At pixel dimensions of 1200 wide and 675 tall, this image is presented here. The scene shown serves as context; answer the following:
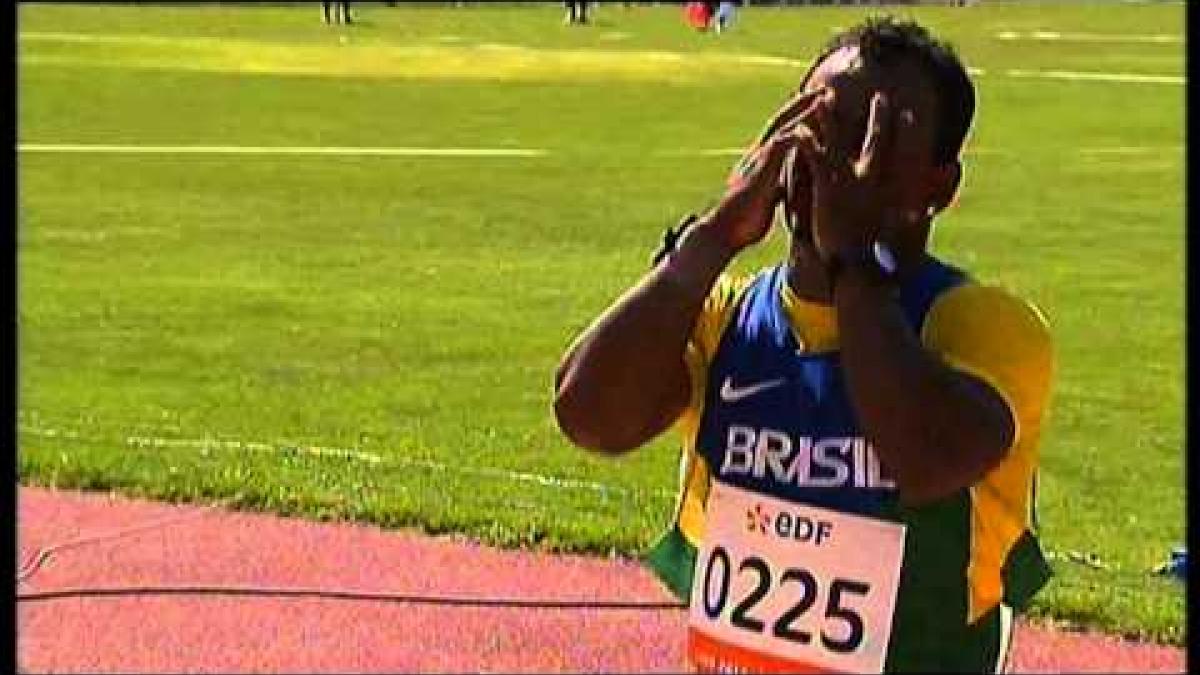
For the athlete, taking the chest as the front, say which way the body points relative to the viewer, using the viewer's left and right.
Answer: facing the viewer and to the left of the viewer
